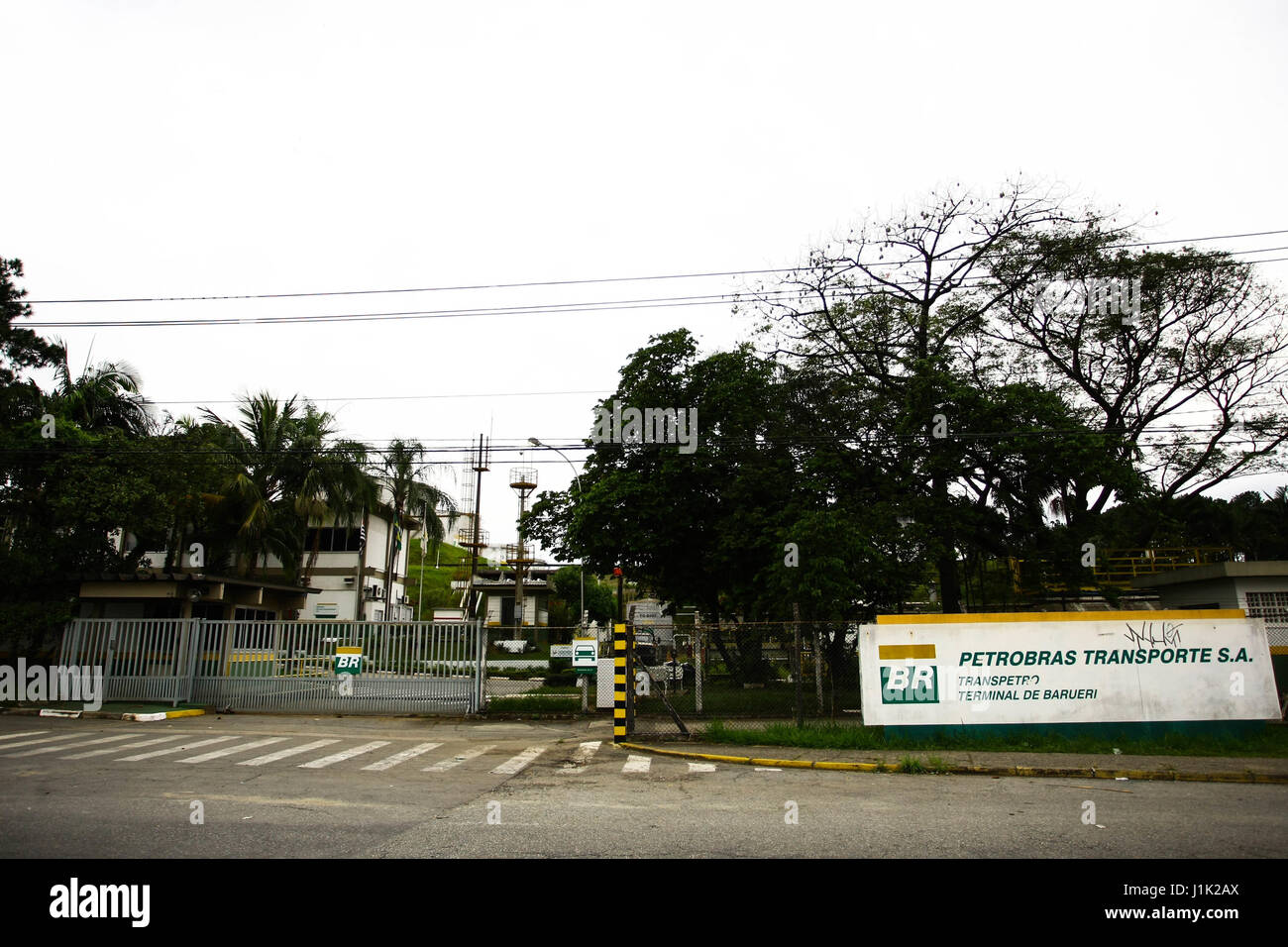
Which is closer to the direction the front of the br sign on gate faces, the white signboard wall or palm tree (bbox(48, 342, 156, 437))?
the white signboard wall

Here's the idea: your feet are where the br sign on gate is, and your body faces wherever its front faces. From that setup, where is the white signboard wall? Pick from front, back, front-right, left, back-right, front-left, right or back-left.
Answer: front-left

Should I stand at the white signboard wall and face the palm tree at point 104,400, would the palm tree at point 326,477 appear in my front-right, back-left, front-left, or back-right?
front-right

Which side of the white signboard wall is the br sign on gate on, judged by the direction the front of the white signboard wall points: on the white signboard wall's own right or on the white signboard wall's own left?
on the white signboard wall's own right

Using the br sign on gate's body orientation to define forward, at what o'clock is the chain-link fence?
The chain-link fence is roughly at 10 o'clock from the br sign on gate.

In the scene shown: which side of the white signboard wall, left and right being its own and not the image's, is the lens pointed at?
front

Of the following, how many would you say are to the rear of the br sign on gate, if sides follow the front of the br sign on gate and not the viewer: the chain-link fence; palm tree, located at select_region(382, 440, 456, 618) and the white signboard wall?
1

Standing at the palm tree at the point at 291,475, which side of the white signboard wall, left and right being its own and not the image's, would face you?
right

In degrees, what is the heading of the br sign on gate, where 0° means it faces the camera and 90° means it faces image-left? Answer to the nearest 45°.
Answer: approximately 0°

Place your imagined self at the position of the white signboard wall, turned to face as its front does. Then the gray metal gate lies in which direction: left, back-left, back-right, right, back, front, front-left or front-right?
right

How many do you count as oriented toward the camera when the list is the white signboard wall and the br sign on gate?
2

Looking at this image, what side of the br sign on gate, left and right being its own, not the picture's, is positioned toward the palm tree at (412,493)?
back
